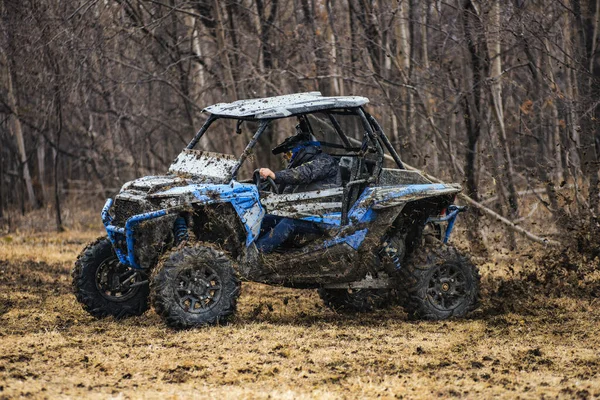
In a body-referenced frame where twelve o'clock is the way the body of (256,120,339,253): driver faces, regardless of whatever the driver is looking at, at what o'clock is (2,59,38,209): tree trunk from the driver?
The tree trunk is roughly at 2 o'clock from the driver.

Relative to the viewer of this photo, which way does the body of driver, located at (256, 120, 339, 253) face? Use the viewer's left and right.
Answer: facing to the left of the viewer

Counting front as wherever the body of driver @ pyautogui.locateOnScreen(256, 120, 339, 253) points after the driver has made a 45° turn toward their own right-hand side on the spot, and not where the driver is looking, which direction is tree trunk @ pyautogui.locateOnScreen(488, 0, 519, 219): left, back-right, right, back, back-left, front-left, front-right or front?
right

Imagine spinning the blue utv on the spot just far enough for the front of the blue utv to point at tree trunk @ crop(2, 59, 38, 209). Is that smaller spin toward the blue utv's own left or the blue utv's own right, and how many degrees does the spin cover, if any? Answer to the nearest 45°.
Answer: approximately 90° to the blue utv's own right
